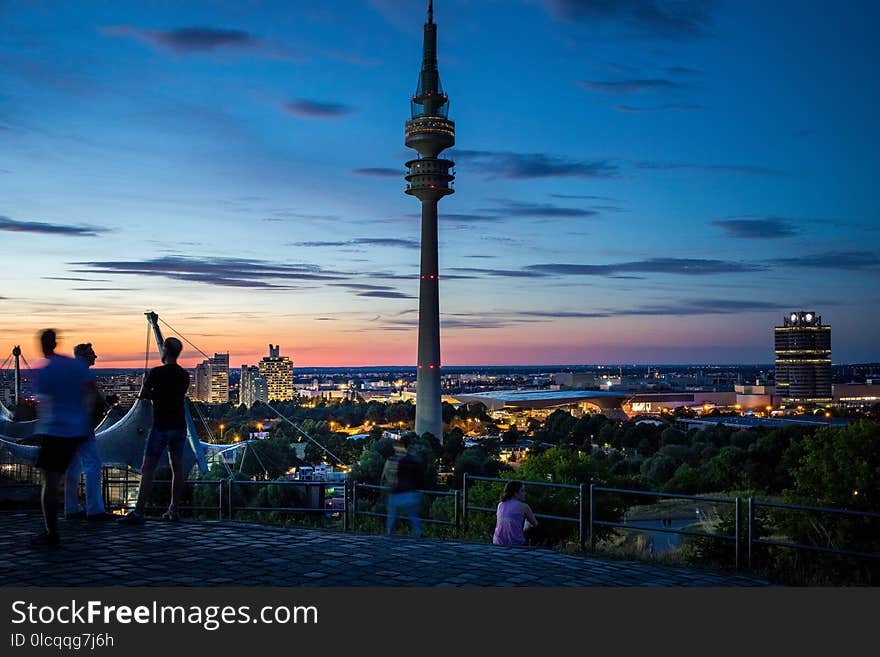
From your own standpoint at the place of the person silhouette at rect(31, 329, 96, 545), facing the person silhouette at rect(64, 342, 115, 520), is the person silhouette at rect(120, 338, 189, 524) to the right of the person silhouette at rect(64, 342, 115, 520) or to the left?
right

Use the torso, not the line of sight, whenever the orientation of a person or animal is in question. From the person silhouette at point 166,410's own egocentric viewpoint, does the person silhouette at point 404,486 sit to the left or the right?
on its right

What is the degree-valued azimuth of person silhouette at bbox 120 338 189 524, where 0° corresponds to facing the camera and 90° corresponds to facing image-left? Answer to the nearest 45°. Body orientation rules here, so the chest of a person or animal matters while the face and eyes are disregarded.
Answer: approximately 135°

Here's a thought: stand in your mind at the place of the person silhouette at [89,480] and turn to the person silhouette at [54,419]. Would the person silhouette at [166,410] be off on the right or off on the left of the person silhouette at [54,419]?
left

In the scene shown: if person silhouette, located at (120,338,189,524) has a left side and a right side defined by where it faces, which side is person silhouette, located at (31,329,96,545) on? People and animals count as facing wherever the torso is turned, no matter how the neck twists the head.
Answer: on its left

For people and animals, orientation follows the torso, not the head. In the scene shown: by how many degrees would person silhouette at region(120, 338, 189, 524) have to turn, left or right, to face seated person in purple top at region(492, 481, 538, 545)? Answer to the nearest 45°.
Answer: approximately 135° to its right
